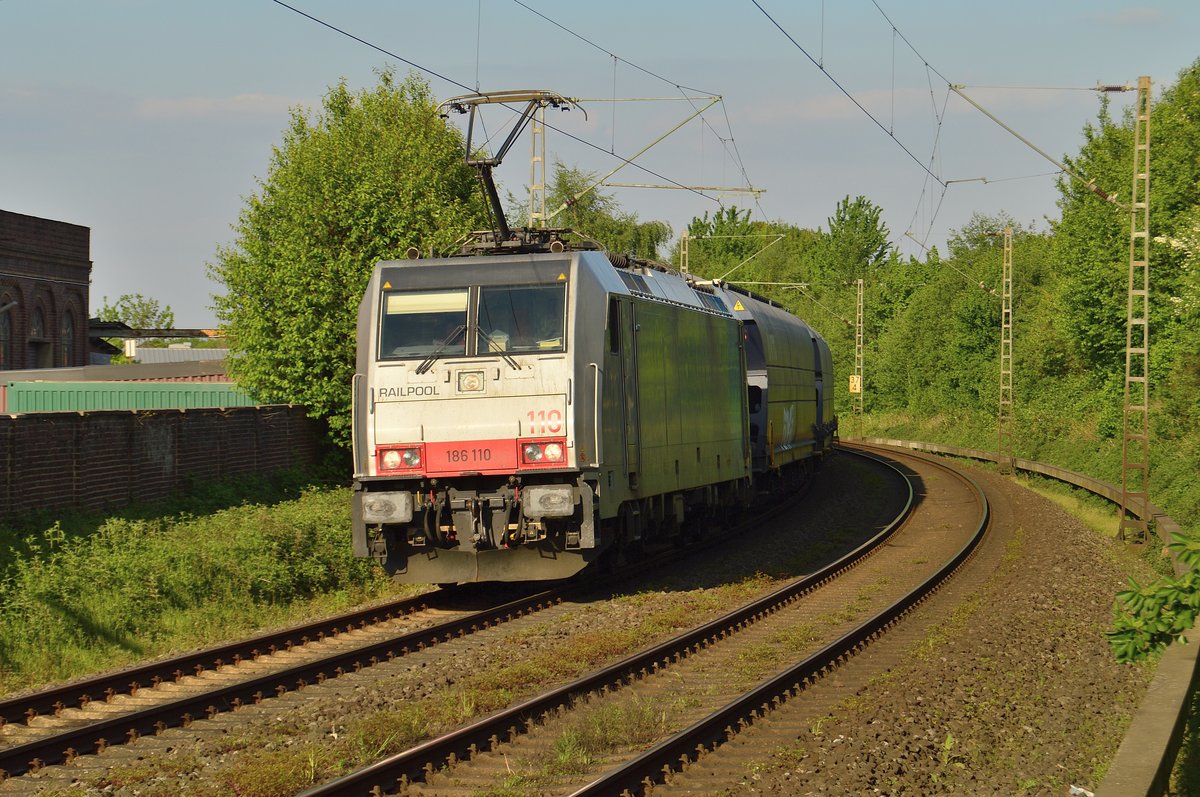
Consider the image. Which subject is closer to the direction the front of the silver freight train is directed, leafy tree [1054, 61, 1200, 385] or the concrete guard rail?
the concrete guard rail

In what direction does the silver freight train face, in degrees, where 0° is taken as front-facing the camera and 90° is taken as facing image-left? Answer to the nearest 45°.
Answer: approximately 0°

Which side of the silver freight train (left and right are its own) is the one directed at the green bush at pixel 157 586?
front

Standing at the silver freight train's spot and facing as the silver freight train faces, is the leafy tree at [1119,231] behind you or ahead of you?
behind

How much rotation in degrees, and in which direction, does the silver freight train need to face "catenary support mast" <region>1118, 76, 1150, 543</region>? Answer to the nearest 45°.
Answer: approximately 135° to its left

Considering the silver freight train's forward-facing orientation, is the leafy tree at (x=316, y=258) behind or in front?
behind

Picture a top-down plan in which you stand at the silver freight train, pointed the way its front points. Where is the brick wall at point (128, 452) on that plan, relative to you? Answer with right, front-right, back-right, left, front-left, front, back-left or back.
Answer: back-right

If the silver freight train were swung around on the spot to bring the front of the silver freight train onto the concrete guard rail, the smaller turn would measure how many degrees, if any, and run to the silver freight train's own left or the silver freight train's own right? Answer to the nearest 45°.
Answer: approximately 45° to the silver freight train's own left
